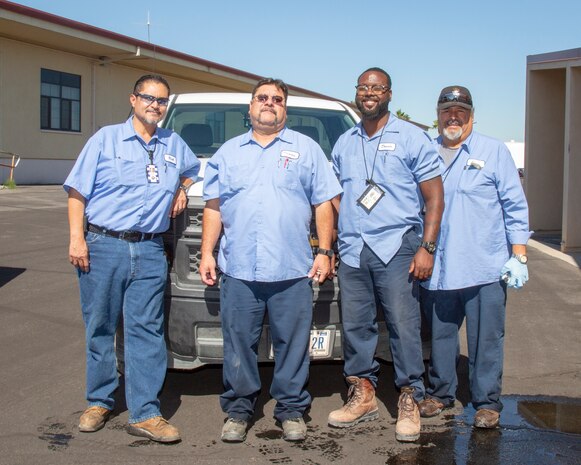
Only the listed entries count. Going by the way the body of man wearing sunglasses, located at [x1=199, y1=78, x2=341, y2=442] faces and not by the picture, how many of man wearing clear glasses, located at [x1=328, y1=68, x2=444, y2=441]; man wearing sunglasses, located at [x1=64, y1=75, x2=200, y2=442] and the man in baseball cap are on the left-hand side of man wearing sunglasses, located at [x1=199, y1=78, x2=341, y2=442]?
2

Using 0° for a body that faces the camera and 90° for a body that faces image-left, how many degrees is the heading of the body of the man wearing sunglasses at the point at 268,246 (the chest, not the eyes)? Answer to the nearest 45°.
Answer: approximately 0°

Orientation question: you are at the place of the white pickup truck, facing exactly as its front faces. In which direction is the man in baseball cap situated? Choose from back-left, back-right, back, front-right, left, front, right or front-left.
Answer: left

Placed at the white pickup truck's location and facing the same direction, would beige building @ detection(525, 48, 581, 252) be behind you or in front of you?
behind

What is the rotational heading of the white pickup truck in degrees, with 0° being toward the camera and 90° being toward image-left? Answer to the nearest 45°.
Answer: approximately 0°

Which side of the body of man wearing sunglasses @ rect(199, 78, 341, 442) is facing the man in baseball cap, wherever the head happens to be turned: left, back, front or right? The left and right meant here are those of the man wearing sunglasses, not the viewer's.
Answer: left

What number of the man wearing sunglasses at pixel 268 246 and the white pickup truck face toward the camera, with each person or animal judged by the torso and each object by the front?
2

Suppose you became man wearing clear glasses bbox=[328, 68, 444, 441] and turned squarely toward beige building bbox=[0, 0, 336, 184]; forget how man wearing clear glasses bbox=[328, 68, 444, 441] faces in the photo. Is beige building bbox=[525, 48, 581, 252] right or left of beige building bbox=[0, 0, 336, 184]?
right
